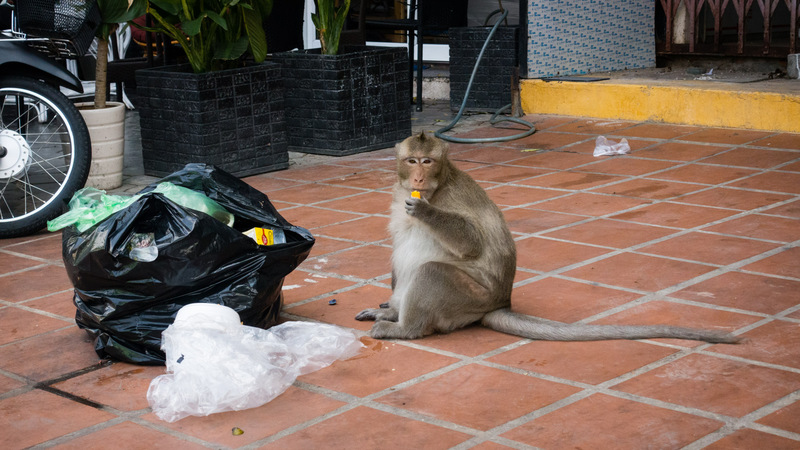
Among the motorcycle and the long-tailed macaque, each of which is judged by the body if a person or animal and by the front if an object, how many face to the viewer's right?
1

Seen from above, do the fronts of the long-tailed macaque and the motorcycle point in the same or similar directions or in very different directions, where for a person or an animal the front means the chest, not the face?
very different directions

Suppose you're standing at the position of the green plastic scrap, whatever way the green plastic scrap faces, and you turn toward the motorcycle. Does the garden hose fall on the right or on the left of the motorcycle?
right

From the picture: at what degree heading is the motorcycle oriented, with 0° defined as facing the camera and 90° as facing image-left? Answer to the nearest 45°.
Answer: approximately 270°

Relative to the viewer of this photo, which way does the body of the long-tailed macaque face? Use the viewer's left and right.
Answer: facing to the left of the viewer
